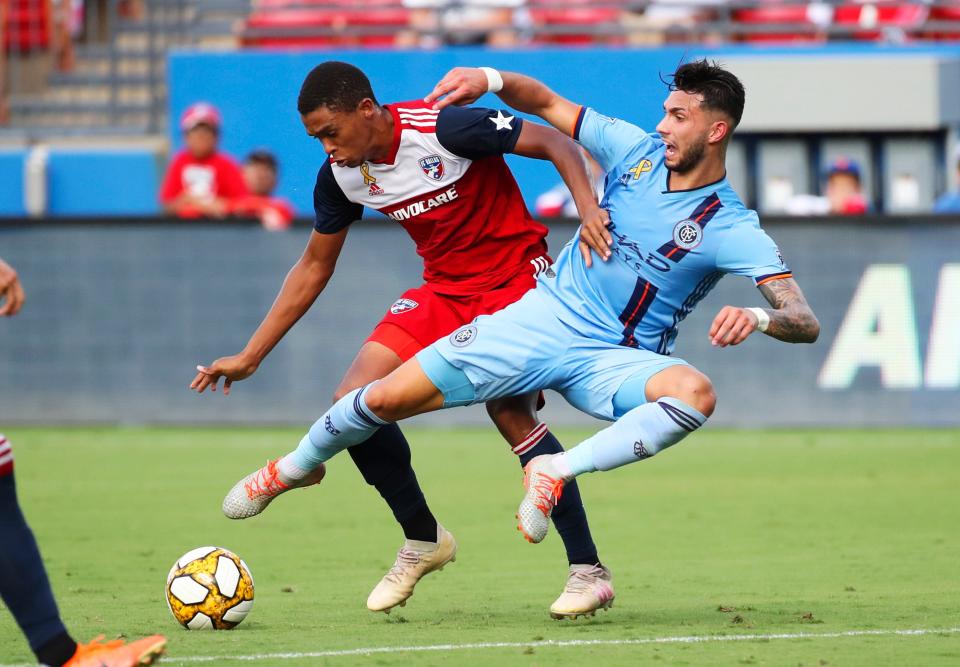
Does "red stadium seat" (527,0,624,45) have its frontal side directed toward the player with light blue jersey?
yes

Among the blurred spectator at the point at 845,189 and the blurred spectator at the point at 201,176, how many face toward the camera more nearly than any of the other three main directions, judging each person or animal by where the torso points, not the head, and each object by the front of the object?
2

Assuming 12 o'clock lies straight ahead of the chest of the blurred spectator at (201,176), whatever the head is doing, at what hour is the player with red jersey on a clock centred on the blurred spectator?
The player with red jersey is roughly at 12 o'clock from the blurred spectator.

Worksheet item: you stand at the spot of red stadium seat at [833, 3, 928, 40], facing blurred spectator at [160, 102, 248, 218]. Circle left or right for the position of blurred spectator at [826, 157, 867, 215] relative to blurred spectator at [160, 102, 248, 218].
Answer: left

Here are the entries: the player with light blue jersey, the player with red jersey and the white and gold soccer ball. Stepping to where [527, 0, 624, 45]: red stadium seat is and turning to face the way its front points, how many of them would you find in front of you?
3

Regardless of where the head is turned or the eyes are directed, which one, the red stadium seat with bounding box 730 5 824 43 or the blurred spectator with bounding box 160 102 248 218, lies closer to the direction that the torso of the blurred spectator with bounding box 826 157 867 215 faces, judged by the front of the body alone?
the blurred spectator

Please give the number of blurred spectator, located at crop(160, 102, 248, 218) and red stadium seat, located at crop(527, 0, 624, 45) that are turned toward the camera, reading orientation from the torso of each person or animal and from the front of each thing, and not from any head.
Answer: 2

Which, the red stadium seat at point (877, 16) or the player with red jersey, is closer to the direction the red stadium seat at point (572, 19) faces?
the player with red jersey
